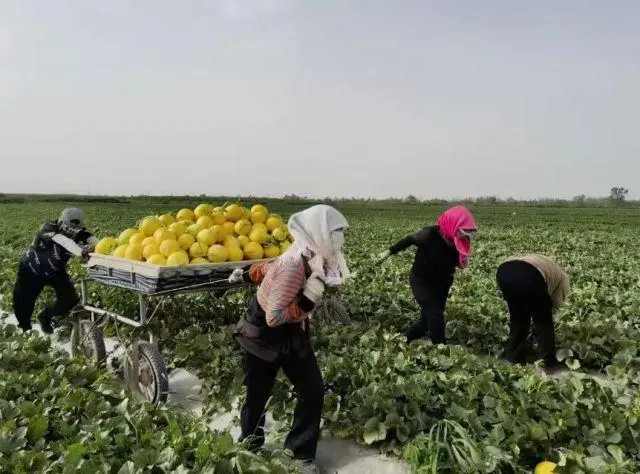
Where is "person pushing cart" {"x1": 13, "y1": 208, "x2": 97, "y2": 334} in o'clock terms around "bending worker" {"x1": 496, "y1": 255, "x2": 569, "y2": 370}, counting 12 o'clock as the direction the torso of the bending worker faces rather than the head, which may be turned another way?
The person pushing cart is roughly at 7 o'clock from the bending worker.

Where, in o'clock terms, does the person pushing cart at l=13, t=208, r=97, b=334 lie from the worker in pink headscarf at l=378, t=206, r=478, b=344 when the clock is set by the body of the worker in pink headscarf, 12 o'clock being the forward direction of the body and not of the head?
The person pushing cart is roughly at 6 o'clock from the worker in pink headscarf.

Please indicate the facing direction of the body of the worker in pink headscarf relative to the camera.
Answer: to the viewer's right

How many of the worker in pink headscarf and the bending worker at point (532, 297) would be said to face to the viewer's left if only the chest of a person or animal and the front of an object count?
0

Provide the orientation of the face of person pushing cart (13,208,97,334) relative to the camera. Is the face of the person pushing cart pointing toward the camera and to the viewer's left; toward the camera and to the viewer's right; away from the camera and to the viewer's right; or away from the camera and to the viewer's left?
toward the camera and to the viewer's right

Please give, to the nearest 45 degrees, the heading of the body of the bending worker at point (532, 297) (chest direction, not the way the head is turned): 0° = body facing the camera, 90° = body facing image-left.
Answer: approximately 225°

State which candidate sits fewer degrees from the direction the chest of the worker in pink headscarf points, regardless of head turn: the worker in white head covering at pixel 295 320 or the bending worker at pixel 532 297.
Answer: the bending worker
